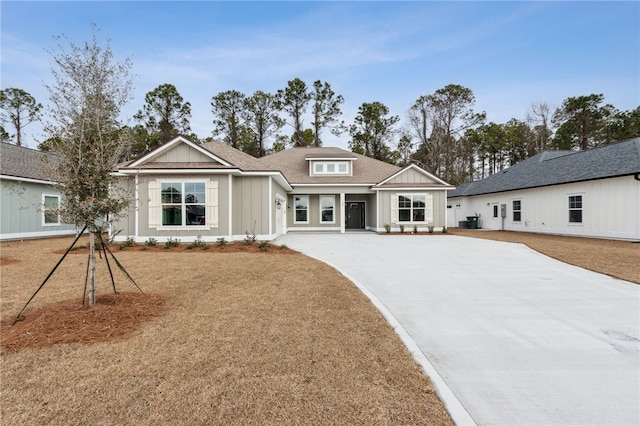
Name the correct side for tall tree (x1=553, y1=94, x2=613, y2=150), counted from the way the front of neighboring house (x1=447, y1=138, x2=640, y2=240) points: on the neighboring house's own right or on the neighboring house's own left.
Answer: on the neighboring house's own left

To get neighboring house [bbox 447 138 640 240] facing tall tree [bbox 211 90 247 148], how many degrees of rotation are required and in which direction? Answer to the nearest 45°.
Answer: approximately 135° to its right

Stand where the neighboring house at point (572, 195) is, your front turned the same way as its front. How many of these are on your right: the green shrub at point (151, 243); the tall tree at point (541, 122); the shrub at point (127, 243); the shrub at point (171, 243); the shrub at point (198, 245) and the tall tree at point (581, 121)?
4

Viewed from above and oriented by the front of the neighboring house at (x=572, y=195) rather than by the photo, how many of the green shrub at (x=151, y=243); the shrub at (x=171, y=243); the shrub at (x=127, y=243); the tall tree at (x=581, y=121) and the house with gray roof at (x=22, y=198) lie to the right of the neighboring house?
4

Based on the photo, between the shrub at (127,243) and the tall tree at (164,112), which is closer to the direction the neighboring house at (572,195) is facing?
the shrub

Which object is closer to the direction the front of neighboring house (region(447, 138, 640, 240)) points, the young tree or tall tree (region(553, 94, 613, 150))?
the young tree

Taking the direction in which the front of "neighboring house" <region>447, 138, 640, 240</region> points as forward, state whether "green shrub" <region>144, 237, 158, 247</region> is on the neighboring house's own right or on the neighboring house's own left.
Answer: on the neighboring house's own right

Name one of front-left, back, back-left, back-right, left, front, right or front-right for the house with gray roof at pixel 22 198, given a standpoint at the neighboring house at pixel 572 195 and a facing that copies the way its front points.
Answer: right

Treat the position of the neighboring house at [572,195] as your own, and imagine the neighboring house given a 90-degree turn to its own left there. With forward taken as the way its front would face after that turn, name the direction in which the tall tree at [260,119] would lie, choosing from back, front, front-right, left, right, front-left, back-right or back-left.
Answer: back-left

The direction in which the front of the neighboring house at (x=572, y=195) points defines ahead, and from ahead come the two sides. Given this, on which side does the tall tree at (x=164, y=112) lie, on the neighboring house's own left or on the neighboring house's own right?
on the neighboring house's own right

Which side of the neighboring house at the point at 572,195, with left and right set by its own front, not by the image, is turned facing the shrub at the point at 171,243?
right
